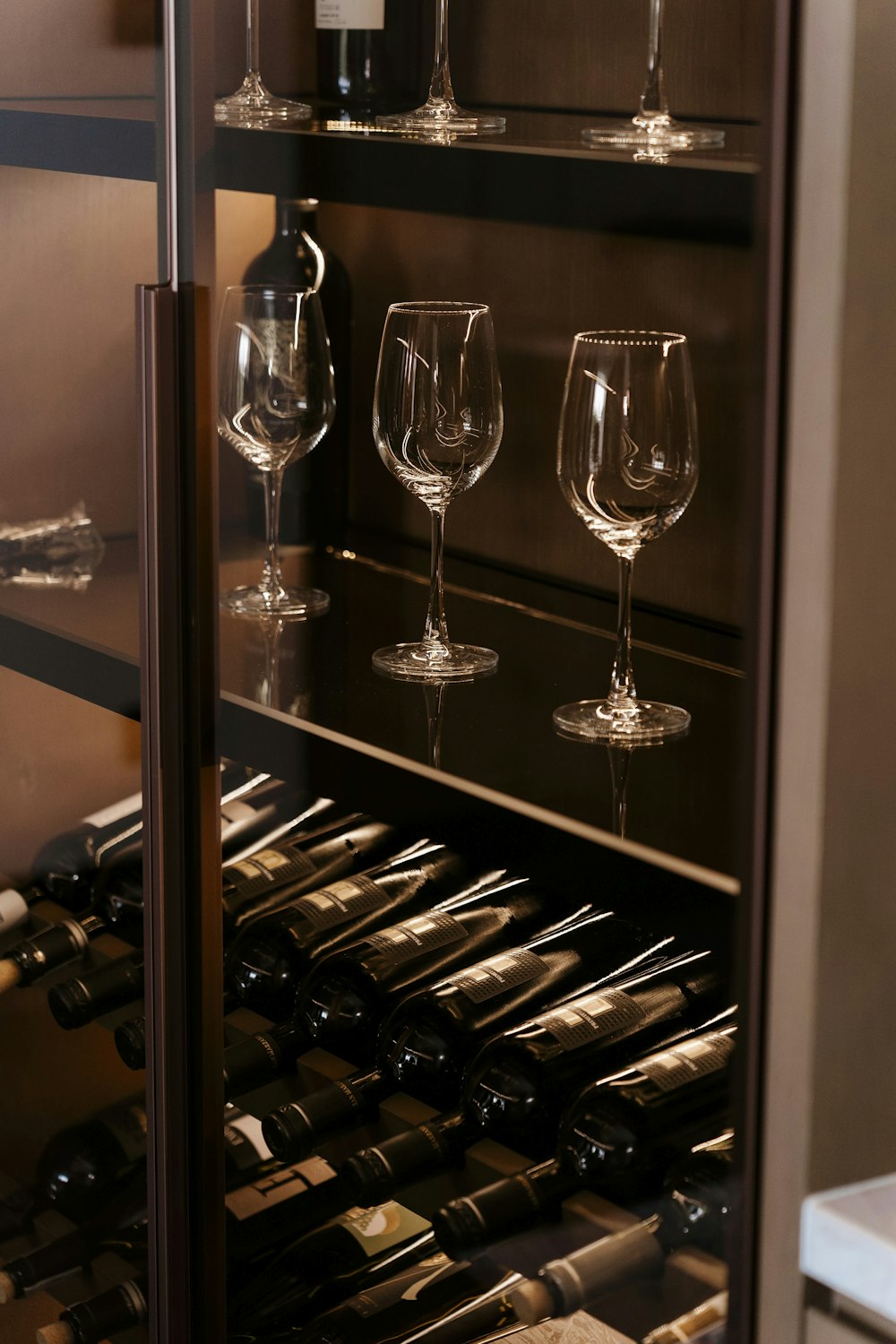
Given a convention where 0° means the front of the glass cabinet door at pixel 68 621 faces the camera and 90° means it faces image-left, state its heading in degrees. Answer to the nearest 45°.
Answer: approximately 45°

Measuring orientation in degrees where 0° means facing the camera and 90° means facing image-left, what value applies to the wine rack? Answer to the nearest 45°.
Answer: approximately 45°
